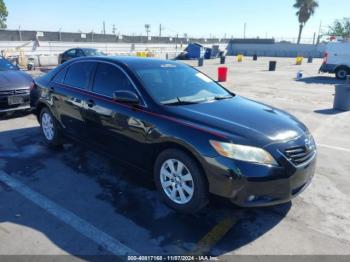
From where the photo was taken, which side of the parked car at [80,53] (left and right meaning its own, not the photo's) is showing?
right

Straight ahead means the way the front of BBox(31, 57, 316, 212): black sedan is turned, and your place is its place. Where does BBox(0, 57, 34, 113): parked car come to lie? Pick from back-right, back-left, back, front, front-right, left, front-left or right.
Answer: back

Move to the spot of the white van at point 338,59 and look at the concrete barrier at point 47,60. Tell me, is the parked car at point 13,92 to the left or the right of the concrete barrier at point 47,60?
left

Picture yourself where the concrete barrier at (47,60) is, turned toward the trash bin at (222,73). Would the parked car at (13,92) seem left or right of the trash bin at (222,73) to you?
right

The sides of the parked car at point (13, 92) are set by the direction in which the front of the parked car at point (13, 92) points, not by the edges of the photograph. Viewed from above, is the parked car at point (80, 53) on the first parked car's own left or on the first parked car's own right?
on the first parked car's own left
